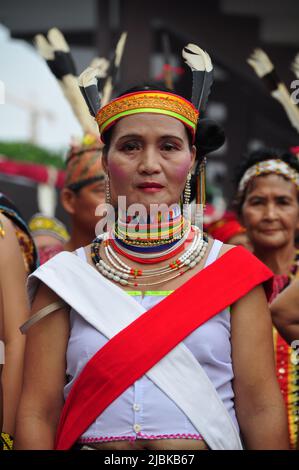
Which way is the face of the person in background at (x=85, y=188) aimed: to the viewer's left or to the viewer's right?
to the viewer's right

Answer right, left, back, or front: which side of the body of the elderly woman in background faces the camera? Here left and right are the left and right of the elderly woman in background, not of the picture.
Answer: front

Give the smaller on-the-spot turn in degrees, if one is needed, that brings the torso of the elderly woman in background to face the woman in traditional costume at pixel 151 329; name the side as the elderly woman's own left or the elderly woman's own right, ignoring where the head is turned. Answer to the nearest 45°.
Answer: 0° — they already face them

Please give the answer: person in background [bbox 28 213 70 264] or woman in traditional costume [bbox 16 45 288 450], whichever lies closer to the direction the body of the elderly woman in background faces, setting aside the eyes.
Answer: the woman in traditional costume

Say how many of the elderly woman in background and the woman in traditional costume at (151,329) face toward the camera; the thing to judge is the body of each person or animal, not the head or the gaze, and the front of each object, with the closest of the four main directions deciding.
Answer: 2

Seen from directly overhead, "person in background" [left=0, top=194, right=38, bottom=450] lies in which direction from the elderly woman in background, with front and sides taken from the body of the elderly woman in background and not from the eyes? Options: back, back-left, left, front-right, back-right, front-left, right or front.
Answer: front-right

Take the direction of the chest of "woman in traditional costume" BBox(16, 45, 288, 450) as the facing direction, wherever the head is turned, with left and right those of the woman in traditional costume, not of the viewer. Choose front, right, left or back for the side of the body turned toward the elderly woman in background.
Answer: back

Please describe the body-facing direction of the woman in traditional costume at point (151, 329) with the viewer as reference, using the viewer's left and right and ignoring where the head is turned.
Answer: facing the viewer
